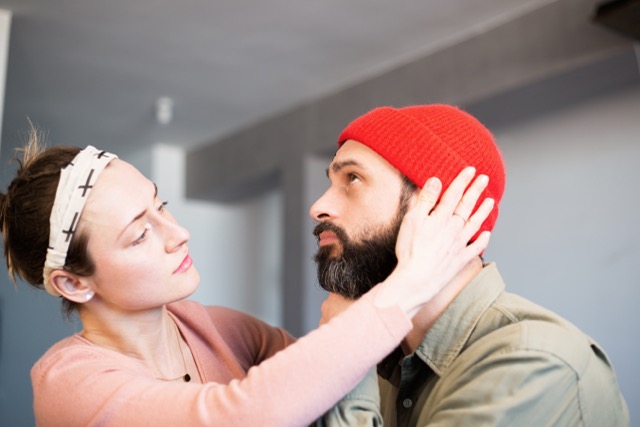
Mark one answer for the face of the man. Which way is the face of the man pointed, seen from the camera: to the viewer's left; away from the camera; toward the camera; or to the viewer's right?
to the viewer's left

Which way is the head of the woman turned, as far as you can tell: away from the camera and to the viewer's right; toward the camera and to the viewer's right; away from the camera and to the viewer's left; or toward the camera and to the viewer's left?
toward the camera and to the viewer's right

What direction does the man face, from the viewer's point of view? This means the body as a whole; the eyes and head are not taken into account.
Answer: to the viewer's left
